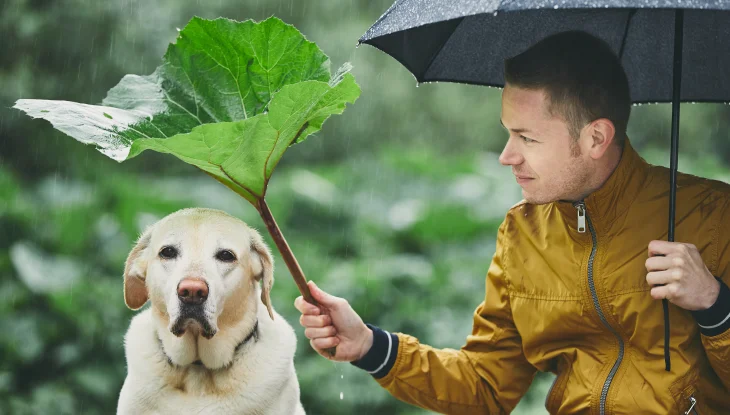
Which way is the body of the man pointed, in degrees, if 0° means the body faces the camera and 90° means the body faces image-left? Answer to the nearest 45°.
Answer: approximately 45°
